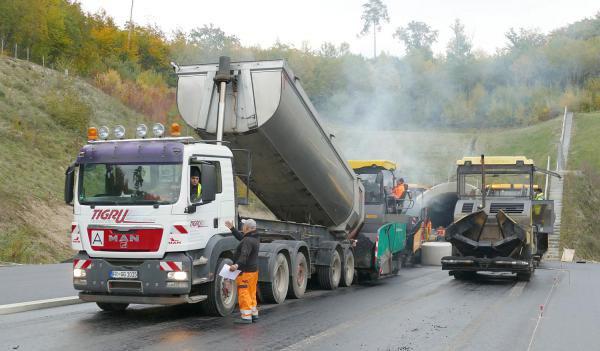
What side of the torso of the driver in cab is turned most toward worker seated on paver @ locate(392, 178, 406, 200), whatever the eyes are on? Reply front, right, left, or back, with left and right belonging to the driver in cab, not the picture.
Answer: back

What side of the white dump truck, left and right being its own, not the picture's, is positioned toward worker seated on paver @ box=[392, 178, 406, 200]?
back

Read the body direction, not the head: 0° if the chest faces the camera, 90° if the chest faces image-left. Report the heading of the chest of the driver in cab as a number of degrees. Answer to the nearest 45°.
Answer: approximately 45°
